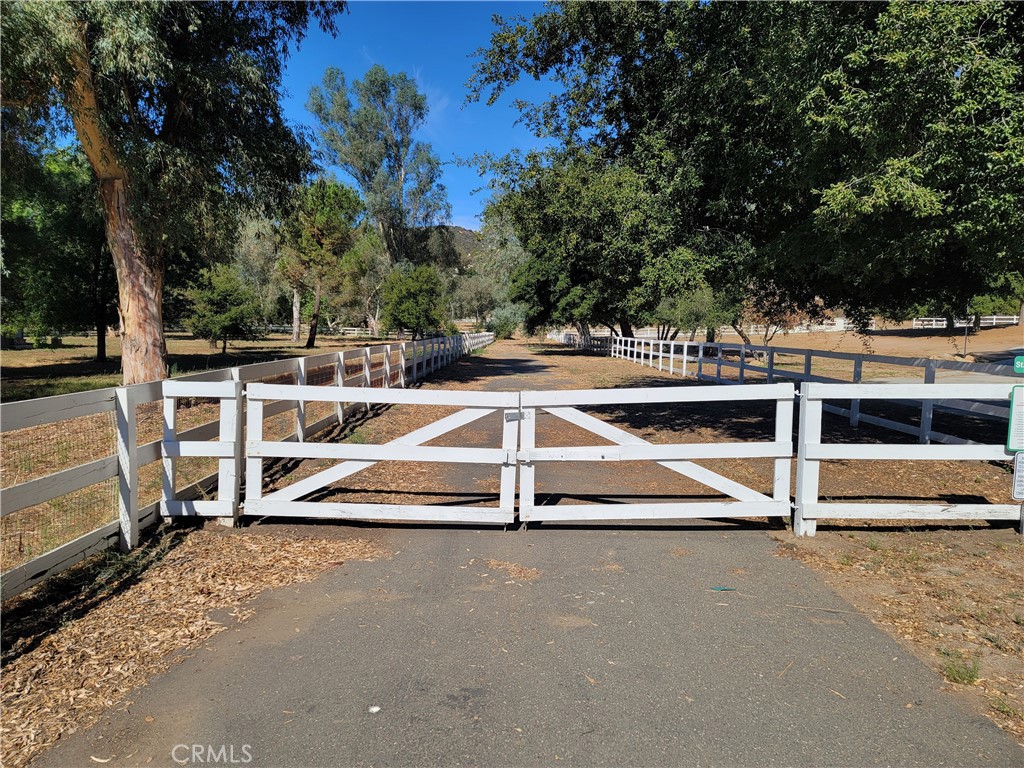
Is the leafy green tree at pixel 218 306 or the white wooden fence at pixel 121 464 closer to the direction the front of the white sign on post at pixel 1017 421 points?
the white wooden fence

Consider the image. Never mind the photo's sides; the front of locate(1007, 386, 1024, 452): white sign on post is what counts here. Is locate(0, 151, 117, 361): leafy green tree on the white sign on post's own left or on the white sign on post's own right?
on the white sign on post's own right

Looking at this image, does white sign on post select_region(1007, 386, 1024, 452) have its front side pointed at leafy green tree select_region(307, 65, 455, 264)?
no

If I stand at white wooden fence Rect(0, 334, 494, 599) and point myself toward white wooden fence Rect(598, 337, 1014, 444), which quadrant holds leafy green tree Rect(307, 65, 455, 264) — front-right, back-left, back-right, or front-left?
front-left

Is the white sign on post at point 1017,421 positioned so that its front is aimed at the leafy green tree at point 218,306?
no

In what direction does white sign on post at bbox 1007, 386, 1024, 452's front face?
toward the camera

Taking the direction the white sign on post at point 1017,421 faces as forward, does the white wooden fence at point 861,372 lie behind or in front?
behind

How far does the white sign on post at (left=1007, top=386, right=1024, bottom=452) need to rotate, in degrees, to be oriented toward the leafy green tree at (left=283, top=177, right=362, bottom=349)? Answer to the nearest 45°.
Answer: approximately 135° to its right

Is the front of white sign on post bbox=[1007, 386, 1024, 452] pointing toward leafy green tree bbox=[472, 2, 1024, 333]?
no

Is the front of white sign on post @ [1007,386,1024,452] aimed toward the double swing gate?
no
